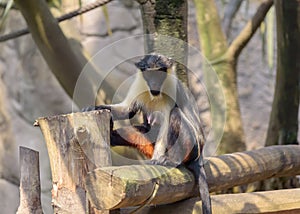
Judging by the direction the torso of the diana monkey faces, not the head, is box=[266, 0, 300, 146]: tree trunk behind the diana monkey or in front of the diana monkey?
behind

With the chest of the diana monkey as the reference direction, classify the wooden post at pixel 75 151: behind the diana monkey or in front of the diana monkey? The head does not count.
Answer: in front

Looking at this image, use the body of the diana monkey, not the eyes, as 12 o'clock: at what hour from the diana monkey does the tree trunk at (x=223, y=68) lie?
The tree trunk is roughly at 5 o'clock from the diana monkey.

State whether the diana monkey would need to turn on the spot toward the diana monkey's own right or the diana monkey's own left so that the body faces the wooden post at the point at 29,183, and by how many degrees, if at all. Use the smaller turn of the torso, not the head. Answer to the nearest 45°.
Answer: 0° — it already faces it

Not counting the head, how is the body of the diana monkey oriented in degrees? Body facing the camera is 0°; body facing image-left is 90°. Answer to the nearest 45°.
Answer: approximately 45°

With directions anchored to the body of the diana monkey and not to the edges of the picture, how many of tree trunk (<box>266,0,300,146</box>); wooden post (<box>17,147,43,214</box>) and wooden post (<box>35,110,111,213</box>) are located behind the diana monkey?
1
